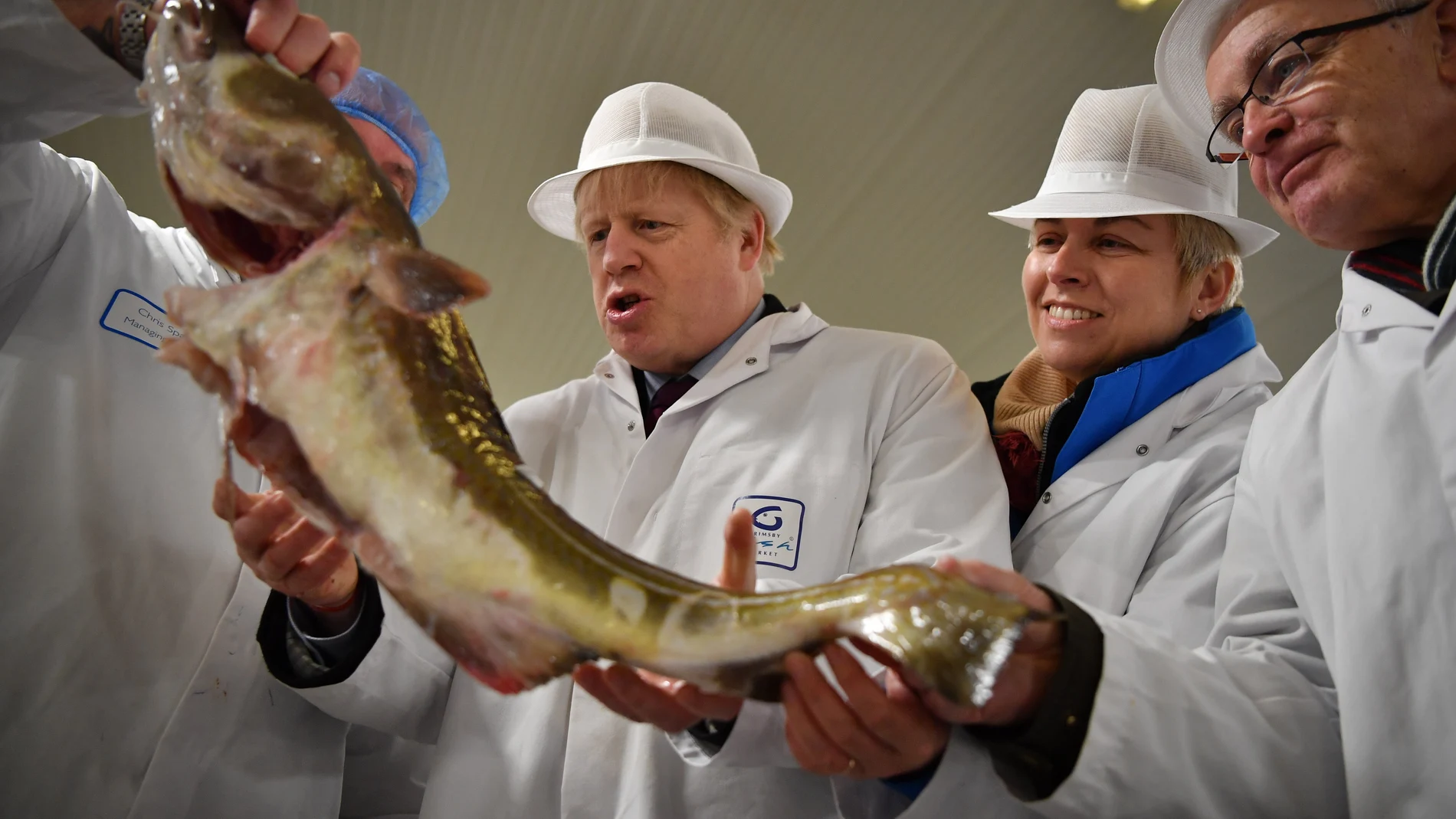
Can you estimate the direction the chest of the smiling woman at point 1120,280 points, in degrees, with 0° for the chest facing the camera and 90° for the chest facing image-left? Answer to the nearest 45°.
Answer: approximately 45°

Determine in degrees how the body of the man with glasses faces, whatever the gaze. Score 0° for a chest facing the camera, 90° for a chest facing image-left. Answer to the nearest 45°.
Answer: approximately 45°

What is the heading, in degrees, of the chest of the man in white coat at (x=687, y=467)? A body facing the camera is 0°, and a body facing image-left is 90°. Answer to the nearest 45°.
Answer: approximately 45°

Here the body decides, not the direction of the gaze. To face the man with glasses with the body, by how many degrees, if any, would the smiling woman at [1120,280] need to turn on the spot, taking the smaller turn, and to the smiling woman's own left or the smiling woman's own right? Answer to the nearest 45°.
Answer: approximately 90° to the smiling woman's own left

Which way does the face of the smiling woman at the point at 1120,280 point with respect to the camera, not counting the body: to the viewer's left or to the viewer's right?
to the viewer's left

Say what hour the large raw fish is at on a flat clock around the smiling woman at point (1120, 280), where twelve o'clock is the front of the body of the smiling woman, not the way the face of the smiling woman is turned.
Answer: The large raw fish is roughly at 11 o'clock from the smiling woman.

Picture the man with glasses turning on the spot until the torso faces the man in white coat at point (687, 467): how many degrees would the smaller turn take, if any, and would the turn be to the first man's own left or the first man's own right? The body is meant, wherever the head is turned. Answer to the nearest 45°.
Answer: approximately 45° to the first man's own right
